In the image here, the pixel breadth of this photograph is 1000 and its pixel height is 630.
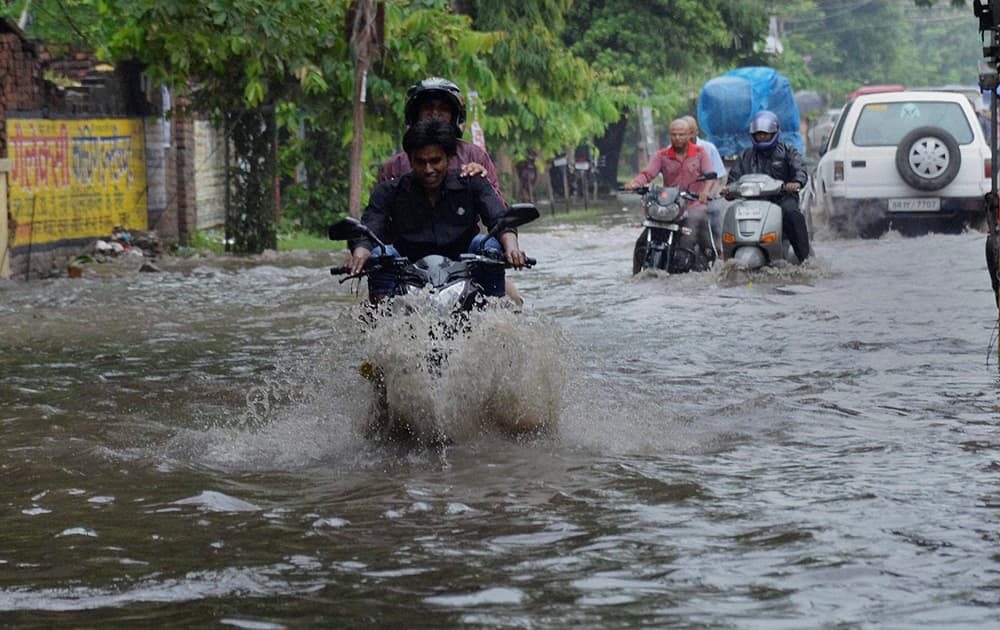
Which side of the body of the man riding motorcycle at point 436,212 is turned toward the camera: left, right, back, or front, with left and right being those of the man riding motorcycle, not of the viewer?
front

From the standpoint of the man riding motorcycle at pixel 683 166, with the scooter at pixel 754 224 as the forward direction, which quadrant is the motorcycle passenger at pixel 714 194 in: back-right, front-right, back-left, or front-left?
front-left

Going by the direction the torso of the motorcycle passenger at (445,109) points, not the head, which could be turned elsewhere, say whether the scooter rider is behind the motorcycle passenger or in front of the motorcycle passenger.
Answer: behind

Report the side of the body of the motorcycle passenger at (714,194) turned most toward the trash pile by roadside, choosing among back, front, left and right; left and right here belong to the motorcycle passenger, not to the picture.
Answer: right

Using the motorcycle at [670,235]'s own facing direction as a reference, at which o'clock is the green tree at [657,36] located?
The green tree is roughly at 6 o'clock from the motorcycle.

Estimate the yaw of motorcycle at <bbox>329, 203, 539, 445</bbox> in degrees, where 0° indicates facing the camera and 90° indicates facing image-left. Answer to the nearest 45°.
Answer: approximately 0°

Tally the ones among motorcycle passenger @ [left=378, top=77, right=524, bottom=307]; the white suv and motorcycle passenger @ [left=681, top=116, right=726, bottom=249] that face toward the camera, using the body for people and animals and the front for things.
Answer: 2

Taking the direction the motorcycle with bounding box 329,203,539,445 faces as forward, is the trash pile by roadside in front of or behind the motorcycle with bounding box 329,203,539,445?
behind

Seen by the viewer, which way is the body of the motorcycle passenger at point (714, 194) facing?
toward the camera

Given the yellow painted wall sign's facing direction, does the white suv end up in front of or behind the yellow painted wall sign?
in front

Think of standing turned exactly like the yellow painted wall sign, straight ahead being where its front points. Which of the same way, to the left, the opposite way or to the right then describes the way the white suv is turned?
to the left

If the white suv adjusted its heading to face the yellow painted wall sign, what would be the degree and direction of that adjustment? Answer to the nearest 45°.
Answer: approximately 90° to its left

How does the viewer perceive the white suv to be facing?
facing away from the viewer

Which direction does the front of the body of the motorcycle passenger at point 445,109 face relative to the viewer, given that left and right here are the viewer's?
facing the viewer

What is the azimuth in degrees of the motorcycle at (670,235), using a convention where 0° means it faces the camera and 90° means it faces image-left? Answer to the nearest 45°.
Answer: approximately 0°

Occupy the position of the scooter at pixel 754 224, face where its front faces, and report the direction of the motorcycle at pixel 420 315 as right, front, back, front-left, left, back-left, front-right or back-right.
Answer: front
